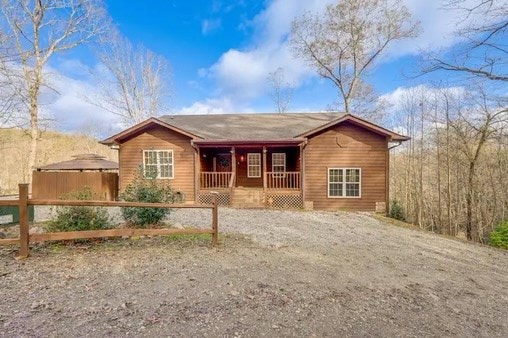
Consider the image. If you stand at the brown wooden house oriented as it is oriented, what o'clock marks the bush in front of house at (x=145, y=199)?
The bush in front of house is roughly at 1 o'clock from the brown wooden house.

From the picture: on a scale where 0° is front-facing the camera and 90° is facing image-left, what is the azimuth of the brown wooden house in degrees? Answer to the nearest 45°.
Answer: approximately 0°

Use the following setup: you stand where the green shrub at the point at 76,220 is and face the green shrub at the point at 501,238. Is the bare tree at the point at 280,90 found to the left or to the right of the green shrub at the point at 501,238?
left

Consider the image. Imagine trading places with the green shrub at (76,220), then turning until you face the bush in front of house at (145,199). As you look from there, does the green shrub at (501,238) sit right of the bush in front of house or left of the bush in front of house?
right

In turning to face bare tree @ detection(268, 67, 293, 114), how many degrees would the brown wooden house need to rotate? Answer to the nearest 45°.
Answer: approximately 180°

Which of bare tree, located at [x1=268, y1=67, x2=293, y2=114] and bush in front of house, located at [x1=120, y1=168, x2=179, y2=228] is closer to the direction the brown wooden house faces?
the bush in front of house

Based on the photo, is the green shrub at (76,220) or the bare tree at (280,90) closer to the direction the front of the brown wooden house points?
the green shrub

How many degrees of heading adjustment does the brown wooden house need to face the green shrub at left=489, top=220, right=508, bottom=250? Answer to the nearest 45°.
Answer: approximately 45° to its left

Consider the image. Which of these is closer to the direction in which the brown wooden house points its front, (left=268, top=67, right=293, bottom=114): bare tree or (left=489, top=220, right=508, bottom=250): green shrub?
the green shrub
